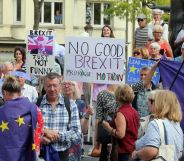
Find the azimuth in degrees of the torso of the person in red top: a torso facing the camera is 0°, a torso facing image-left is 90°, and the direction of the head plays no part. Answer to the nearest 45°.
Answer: approximately 135°

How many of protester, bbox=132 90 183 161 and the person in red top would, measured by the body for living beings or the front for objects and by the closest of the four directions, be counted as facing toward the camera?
0

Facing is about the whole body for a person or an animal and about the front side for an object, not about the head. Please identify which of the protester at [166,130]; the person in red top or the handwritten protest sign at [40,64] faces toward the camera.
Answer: the handwritten protest sign

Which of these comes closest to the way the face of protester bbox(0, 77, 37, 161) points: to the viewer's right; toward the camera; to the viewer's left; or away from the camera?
away from the camera

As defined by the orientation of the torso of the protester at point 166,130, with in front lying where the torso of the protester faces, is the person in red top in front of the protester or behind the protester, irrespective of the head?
in front

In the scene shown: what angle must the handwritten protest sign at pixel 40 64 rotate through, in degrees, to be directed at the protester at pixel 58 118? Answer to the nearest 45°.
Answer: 0° — it already faces them

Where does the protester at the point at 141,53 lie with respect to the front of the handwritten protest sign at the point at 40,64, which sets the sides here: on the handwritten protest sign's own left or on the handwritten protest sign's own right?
on the handwritten protest sign's own left

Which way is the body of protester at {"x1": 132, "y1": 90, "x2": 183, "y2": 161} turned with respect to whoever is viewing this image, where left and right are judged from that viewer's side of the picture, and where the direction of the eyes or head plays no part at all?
facing away from the viewer and to the left of the viewer

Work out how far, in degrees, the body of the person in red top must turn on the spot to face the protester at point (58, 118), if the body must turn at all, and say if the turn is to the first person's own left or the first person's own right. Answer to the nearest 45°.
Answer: approximately 90° to the first person's own left
